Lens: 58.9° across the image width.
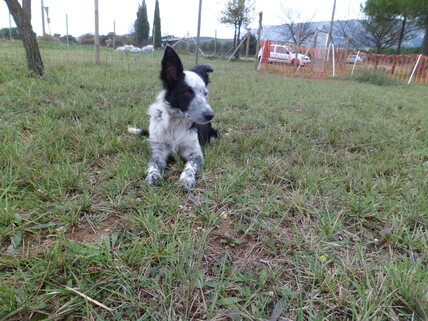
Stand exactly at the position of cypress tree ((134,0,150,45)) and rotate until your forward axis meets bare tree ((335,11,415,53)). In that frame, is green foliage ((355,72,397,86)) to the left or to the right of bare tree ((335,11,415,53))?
right

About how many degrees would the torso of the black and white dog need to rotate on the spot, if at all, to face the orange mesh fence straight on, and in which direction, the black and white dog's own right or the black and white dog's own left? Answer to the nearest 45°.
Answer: approximately 135° to the black and white dog's own left

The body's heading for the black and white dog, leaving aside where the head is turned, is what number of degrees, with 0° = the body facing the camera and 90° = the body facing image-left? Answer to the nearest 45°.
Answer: approximately 0°

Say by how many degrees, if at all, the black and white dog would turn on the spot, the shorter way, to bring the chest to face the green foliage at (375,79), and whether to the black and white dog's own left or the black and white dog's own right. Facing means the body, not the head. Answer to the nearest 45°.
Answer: approximately 135° to the black and white dog's own left

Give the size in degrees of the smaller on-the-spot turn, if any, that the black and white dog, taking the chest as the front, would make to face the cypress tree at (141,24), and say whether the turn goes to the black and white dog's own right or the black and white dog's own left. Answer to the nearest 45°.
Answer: approximately 180°
